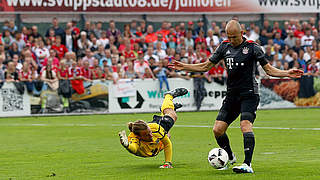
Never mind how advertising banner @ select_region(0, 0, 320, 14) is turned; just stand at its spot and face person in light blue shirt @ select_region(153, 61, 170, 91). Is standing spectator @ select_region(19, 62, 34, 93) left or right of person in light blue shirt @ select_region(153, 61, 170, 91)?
right

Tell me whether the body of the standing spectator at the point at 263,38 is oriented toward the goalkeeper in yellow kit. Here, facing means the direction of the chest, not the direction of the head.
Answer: yes

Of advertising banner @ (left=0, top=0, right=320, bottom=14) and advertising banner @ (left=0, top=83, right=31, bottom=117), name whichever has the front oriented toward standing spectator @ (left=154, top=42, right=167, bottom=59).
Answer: advertising banner @ (left=0, top=0, right=320, bottom=14)

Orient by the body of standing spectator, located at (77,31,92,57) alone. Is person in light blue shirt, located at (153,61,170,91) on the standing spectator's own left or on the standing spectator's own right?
on the standing spectator's own left

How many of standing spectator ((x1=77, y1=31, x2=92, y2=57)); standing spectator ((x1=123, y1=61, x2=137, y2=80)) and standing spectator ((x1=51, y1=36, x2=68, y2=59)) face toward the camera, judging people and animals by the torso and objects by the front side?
3

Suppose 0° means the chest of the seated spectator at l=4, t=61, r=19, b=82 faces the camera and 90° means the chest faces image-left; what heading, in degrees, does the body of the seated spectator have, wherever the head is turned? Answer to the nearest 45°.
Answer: approximately 0°

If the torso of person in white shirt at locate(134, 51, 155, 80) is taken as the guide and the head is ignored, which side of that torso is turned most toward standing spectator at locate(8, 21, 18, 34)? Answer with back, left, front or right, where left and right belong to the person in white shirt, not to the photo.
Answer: right

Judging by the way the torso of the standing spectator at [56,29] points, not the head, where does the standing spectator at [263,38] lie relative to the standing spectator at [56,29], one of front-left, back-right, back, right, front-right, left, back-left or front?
left
